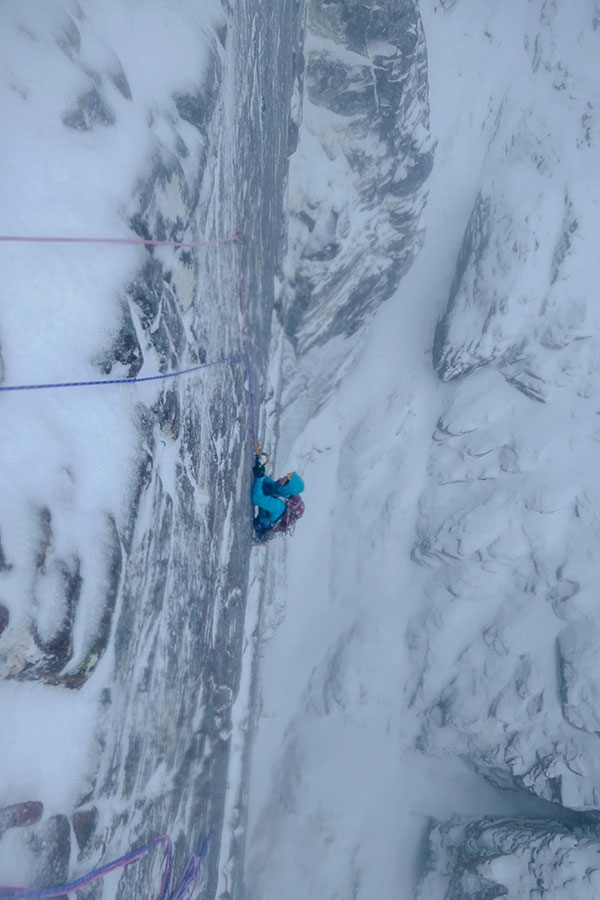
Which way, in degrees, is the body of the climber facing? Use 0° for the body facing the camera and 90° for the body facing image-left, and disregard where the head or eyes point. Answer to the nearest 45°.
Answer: approximately 90°

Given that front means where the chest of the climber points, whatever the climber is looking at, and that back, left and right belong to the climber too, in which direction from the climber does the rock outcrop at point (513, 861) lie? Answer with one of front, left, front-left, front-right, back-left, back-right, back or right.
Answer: back-right

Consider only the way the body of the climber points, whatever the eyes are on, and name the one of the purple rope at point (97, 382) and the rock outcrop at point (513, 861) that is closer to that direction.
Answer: the purple rope

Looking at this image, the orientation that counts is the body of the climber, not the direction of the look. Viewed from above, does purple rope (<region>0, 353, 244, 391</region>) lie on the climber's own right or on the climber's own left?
on the climber's own left
